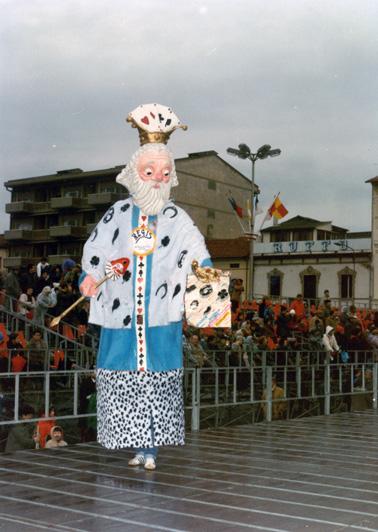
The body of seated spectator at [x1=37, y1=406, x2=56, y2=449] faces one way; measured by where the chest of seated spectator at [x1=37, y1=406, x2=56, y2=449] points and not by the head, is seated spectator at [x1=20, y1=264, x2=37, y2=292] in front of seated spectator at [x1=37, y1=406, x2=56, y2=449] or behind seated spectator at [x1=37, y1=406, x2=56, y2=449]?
behind

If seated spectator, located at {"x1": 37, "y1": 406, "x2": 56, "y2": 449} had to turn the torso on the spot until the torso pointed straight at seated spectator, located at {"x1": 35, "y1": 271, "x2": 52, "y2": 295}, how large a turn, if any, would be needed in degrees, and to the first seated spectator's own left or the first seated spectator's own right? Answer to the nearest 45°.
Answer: approximately 180°

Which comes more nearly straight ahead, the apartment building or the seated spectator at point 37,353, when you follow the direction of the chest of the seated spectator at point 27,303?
the seated spectator

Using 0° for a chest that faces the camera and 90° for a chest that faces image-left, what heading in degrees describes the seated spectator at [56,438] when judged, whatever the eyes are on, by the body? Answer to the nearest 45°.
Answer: approximately 0°

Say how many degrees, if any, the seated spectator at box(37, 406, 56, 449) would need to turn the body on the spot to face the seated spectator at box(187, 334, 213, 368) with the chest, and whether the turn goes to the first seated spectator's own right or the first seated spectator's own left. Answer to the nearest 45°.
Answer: approximately 135° to the first seated spectator's own left

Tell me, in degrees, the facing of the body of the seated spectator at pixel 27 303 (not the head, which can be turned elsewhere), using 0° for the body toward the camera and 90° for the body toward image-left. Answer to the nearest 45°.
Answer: approximately 315°

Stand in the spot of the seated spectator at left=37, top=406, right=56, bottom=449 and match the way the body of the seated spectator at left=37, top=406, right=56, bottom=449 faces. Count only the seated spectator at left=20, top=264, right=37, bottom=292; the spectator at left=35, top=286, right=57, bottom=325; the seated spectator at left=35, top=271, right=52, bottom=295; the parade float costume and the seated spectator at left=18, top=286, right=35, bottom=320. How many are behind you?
4

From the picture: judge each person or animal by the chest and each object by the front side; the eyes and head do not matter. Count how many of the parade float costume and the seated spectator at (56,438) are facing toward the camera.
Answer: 2

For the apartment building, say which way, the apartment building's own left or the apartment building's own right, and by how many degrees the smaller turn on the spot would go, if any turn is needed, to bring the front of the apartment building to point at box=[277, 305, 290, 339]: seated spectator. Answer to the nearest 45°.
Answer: approximately 45° to the apartment building's own left
